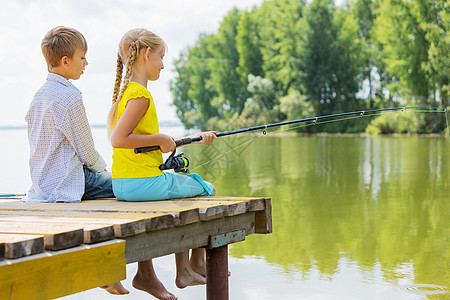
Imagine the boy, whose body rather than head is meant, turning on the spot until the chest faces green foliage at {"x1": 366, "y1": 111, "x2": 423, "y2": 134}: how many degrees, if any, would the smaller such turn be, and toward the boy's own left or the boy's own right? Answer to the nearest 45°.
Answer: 0° — they already face it

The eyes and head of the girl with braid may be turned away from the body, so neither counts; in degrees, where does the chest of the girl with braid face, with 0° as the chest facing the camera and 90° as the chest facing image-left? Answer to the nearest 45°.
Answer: approximately 270°

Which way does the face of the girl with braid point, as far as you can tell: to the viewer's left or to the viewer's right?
to the viewer's right

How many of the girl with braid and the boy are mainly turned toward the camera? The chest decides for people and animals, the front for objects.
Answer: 0

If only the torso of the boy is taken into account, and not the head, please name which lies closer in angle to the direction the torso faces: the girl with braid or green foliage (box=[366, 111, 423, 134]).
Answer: the green foliage

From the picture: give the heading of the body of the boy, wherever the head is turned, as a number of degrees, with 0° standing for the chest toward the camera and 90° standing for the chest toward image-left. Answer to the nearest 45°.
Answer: approximately 225°

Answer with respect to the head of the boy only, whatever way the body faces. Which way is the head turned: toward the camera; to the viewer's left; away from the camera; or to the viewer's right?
to the viewer's right

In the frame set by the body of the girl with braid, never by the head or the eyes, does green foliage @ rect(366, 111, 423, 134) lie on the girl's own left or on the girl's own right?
on the girl's own left

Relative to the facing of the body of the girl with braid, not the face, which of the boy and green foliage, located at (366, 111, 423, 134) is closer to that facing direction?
the green foliage

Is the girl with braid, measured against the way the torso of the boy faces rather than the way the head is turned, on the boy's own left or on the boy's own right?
on the boy's own right
